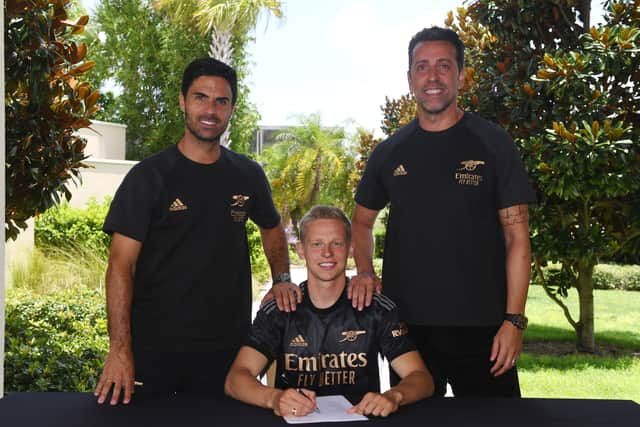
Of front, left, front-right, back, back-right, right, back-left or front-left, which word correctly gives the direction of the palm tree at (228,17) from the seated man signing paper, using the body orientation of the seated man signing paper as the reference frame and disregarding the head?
back

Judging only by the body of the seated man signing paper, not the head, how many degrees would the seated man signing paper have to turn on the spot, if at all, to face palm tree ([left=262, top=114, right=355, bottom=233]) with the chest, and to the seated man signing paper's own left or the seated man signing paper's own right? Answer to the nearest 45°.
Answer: approximately 180°

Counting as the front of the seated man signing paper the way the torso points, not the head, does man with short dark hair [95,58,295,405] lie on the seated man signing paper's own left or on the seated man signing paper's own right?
on the seated man signing paper's own right

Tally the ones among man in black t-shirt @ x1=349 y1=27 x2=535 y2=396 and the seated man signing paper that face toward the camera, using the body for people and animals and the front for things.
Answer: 2

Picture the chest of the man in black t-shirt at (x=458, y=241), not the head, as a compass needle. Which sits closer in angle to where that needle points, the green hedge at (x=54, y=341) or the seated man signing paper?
the seated man signing paper

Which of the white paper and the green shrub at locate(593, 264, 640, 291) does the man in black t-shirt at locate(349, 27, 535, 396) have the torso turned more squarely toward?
the white paper

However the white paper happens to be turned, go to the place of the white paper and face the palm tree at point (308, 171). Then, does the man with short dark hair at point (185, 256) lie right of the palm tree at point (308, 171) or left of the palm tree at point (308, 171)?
left

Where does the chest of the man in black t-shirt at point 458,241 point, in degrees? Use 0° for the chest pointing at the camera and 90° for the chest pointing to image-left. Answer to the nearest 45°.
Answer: approximately 0°

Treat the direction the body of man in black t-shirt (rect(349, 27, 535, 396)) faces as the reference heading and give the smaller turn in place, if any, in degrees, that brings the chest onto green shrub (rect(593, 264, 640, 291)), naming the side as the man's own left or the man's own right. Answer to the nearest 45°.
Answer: approximately 180°

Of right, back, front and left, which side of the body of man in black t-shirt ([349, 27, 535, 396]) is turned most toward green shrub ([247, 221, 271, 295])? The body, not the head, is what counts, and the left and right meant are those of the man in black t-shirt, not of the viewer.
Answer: back

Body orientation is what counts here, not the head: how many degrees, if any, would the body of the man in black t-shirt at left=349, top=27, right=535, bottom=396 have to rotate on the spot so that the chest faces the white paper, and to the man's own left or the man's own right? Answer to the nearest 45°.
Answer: approximately 45° to the man's own right

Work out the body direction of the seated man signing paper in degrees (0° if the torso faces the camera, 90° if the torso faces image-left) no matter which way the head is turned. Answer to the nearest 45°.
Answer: approximately 0°
